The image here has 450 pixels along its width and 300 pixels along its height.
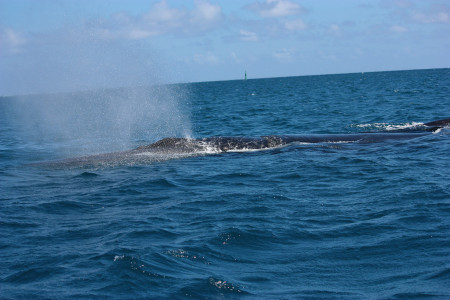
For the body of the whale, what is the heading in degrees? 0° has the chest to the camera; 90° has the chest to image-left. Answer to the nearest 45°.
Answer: approximately 90°
